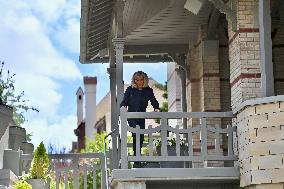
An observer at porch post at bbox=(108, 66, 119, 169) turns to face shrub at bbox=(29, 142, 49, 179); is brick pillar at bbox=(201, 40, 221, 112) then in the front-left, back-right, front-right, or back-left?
back-left

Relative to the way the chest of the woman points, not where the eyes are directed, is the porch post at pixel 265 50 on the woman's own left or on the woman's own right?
on the woman's own left

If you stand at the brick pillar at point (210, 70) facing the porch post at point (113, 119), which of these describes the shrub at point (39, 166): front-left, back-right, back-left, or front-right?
front-left

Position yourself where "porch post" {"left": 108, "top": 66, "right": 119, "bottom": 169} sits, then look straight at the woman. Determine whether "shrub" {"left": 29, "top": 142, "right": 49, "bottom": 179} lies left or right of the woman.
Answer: right

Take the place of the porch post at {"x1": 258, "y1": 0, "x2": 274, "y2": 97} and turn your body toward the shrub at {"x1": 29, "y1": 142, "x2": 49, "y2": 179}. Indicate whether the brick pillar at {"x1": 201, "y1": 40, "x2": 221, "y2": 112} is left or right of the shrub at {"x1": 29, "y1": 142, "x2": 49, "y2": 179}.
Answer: right

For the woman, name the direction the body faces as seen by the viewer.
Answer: toward the camera

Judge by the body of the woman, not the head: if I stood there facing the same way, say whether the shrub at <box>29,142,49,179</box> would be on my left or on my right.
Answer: on my right

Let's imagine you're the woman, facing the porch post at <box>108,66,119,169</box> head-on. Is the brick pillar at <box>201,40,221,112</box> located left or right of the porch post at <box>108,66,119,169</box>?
right

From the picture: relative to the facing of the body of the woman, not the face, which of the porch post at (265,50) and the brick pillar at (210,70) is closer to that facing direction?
the porch post

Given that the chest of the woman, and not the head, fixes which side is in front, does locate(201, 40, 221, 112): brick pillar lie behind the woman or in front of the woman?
behind
